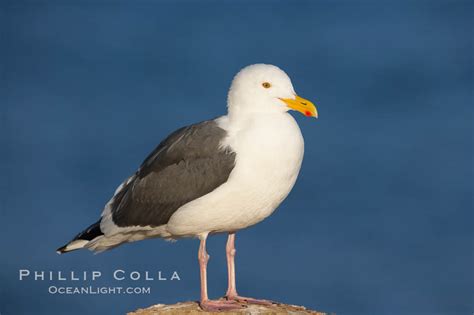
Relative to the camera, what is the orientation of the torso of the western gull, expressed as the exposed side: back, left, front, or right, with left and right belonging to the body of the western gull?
right
